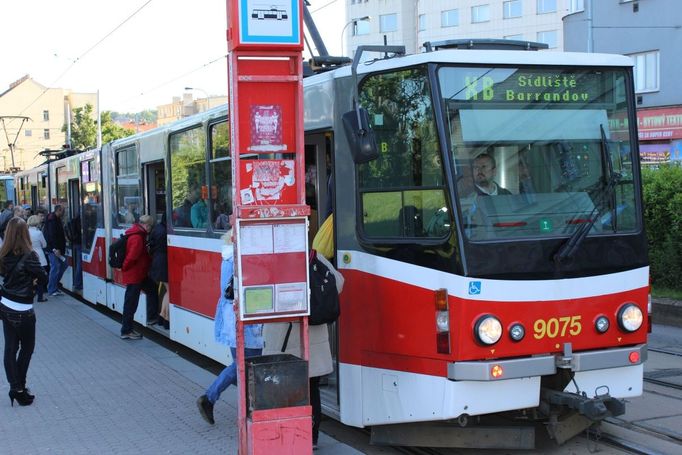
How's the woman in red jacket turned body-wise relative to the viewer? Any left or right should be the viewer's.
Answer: facing to the right of the viewer

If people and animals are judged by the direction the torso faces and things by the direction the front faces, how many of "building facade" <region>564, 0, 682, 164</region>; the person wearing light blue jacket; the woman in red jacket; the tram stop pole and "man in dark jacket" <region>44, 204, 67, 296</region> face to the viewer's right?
3

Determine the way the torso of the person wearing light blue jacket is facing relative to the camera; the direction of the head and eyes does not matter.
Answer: to the viewer's right

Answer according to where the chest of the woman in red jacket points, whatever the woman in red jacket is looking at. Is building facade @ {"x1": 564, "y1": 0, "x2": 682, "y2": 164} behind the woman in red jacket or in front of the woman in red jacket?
in front

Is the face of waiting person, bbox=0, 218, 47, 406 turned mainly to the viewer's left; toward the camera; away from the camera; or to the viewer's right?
away from the camera

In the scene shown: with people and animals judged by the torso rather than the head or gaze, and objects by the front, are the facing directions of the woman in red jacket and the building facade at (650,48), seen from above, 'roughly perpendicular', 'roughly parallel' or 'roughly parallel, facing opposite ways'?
roughly parallel, facing opposite ways

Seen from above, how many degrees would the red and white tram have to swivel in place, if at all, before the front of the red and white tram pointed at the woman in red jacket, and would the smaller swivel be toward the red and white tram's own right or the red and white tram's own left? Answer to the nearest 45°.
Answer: approximately 180°

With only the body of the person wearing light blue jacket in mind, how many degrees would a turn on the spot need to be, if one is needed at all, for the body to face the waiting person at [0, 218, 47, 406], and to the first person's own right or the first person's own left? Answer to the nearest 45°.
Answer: approximately 135° to the first person's own left

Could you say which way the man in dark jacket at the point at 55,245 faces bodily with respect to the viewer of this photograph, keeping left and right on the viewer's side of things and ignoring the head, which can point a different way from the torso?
facing to the right of the viewer

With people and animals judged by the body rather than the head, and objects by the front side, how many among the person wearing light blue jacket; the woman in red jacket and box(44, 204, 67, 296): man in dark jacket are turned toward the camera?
0

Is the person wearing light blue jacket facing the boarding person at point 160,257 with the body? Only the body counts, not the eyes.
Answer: no

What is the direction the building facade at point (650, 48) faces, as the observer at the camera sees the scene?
facing the viewer and to the left of the viewer

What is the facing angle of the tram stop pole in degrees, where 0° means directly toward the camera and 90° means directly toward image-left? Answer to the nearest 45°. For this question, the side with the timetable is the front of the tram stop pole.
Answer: approximately 0°

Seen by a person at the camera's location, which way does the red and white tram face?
facing the viewer and to the right of the viewer
